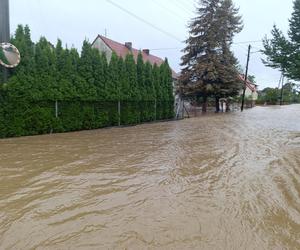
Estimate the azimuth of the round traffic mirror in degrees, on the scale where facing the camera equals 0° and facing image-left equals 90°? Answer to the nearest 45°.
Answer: approximately 0°

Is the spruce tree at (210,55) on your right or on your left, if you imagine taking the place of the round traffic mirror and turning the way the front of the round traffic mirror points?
on your left
